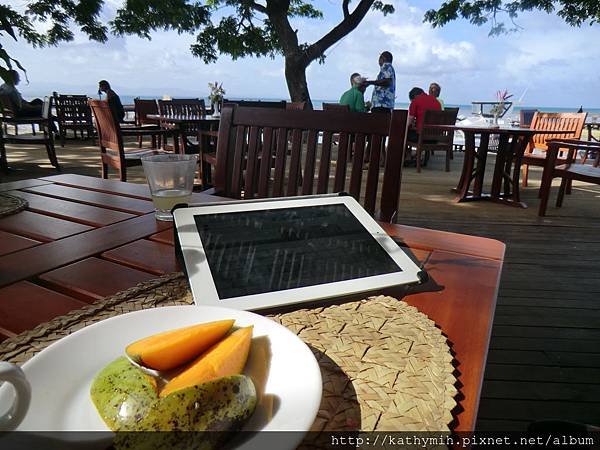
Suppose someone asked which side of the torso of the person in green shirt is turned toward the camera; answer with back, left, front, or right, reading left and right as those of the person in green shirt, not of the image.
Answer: right

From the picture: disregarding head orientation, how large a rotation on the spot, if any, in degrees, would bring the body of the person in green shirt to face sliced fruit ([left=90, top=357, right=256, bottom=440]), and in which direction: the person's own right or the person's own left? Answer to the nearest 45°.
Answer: approximately 90° to the person's own right

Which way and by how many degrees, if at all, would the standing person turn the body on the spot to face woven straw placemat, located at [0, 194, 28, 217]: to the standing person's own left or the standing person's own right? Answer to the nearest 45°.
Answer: approximately 90° to the standing person's own left

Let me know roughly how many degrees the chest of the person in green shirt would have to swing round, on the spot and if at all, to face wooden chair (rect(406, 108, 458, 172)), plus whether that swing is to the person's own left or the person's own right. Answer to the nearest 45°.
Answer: approximately 45° to the person's own right

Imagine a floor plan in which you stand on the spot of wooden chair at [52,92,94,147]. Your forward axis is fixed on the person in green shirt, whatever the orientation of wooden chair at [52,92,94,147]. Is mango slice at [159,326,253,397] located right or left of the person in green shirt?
right

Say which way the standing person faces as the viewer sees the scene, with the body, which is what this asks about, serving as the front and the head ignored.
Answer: to the viewer's left
